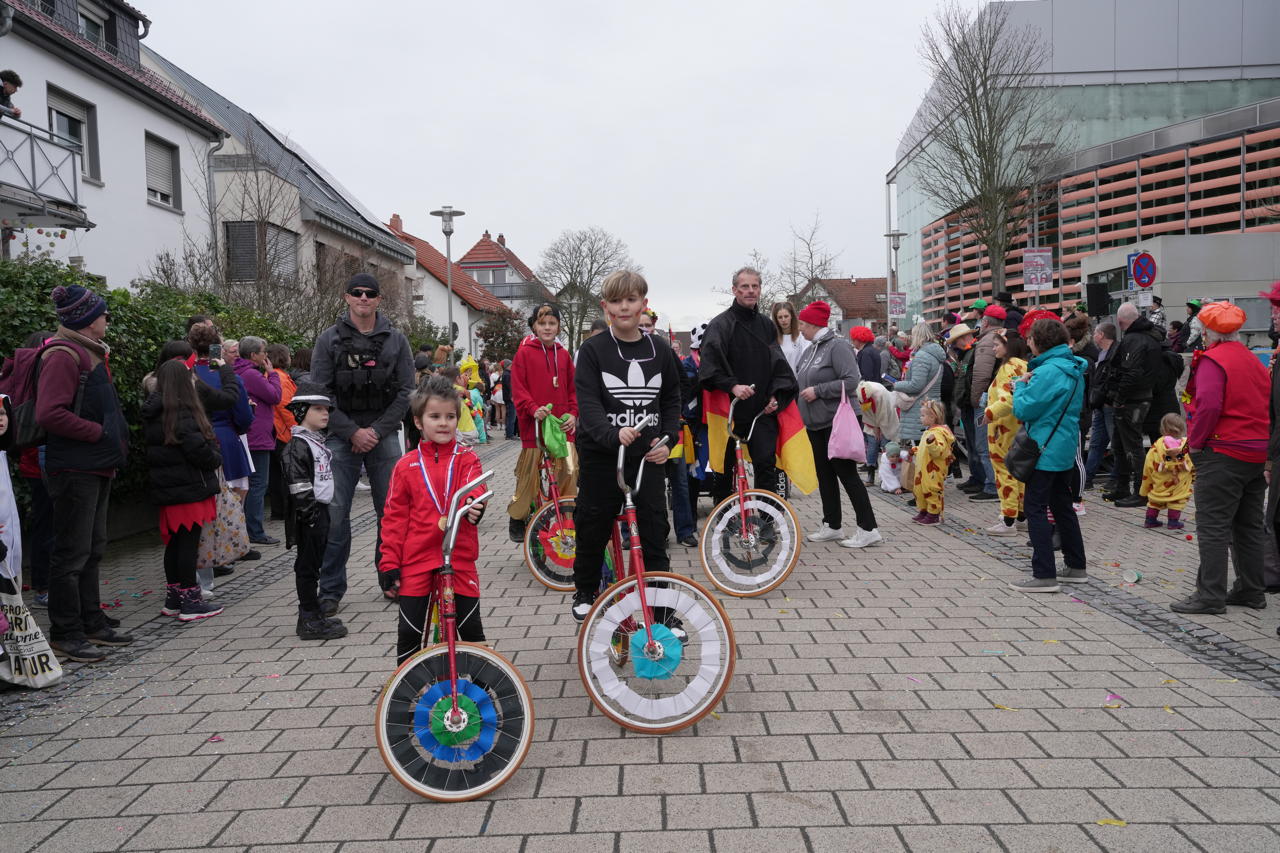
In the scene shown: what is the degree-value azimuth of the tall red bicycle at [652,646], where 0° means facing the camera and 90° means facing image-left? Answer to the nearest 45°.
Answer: approximately 315°

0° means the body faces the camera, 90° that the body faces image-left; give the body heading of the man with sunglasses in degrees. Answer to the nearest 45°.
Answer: approximately 0°

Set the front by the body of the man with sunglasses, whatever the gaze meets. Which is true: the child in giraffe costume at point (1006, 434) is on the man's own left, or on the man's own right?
on the man's own left

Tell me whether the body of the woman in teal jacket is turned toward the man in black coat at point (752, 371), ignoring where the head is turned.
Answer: yes

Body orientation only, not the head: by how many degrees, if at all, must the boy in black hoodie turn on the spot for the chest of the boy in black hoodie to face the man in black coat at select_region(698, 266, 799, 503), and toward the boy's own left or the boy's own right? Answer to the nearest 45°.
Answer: approximately 135° to the boy's own left

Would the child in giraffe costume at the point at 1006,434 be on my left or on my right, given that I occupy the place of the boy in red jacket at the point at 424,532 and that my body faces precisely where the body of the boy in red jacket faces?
on my left

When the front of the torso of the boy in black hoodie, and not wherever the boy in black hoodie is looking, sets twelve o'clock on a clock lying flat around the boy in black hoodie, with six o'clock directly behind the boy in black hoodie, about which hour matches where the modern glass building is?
The modern glass building is roughly at 7 o'clock from the boy in black hoodie.

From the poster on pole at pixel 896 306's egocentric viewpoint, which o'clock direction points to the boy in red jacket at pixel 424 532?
The boy in red jacket is roughly at 12 o'clock from the poster on pole.

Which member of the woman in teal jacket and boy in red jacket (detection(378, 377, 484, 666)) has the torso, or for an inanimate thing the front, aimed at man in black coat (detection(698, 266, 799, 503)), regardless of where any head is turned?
the woman in teal jacket

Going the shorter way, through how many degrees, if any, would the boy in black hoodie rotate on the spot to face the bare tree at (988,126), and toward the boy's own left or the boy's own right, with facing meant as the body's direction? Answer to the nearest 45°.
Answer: approximately 135° to the boy's own left

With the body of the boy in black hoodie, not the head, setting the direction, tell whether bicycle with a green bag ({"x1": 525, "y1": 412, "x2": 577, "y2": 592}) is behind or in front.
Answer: behind

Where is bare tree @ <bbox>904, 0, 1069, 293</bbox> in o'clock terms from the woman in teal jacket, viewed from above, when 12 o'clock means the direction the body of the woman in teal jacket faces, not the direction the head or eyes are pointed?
The bare tree is roughly at 3 o'clock from the woman in teal jacket.

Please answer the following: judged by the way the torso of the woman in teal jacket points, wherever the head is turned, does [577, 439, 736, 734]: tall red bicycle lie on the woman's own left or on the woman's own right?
on the woman's own left
